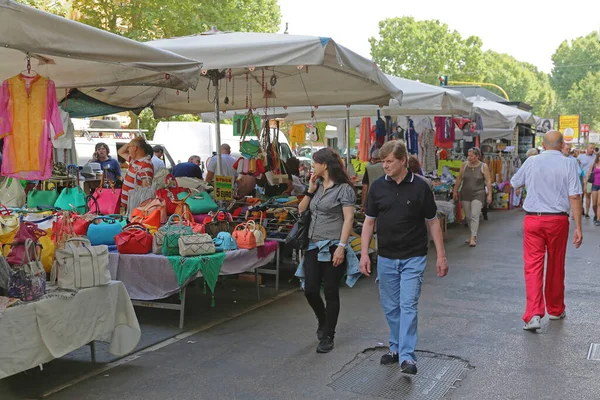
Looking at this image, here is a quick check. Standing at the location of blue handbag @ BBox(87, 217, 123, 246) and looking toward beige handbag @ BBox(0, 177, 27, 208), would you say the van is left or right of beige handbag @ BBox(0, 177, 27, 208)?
right

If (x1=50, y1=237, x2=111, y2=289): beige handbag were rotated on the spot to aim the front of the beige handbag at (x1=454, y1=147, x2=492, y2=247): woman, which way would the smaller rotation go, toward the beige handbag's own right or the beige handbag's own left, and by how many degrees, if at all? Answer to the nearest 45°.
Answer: approximately 90° to the beige handbag's own left

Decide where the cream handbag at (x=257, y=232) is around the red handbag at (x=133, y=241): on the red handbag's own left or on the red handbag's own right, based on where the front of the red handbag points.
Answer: on the red handbag's own left

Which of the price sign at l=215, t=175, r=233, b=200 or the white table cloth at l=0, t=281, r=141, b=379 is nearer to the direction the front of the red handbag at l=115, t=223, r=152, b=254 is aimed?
the white table cloth

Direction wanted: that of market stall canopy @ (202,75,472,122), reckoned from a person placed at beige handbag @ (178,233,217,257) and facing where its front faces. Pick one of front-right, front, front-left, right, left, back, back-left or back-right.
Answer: back-left
